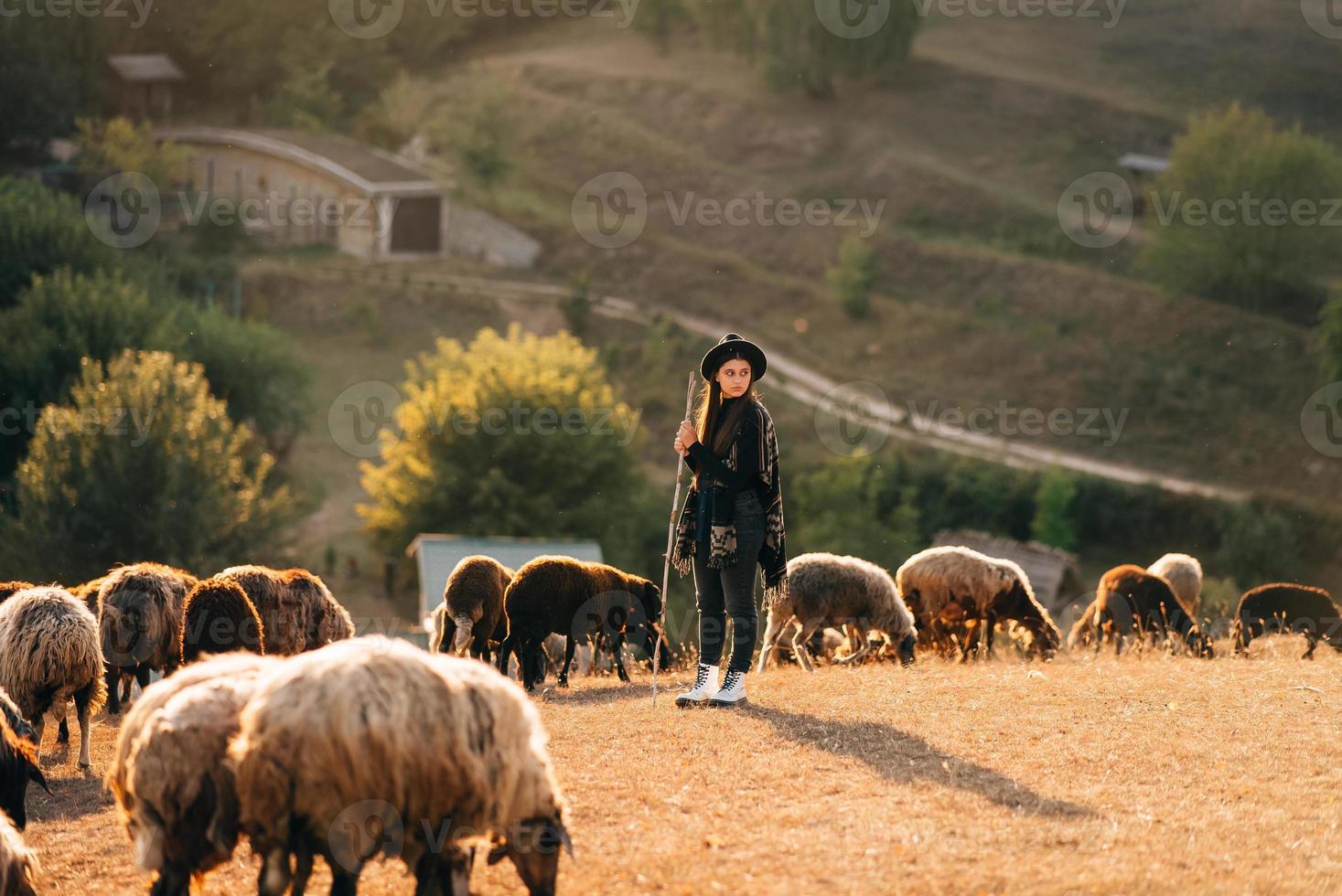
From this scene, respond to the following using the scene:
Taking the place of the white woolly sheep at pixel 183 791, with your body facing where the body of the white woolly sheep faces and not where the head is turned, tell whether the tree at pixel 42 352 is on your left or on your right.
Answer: on your right

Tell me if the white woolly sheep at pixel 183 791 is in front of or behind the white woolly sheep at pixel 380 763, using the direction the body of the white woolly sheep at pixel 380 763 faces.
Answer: behind

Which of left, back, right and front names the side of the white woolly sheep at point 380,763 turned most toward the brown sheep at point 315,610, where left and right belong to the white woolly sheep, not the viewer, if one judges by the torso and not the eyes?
left

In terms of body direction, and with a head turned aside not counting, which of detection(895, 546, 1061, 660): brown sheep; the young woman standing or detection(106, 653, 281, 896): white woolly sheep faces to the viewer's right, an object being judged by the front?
the brown sheep

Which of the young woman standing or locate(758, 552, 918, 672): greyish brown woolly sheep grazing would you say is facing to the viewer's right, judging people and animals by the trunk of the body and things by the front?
the greyish brown woolly sheep grazing

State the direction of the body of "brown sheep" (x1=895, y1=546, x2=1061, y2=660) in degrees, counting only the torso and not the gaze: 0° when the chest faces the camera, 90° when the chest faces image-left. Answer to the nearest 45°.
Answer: approximately 270°

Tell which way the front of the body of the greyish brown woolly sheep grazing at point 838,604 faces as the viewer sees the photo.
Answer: to the viewer's right

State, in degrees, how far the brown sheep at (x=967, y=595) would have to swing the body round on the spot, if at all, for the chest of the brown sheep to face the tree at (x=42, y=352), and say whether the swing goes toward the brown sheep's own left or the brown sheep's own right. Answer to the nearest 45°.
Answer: approximately 135° to the brown sheep's own left

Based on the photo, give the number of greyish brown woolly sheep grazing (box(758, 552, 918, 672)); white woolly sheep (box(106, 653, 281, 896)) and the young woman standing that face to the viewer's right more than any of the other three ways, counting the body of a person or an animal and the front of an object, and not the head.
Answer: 1
